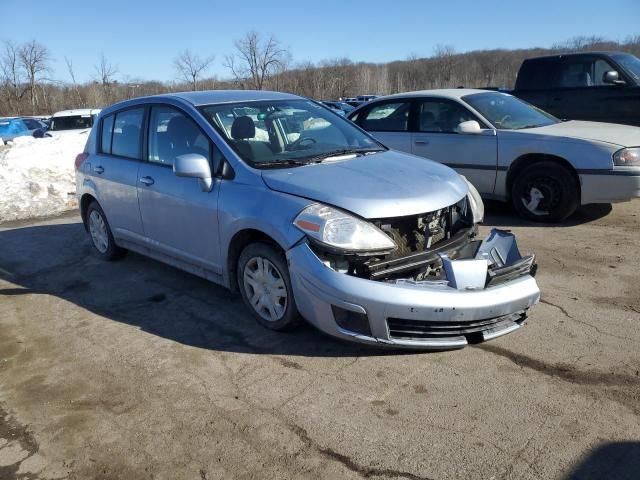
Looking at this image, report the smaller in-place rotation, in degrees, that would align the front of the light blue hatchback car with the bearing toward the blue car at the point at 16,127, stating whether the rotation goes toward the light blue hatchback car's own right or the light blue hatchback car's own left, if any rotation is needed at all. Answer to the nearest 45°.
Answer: approximately 180°

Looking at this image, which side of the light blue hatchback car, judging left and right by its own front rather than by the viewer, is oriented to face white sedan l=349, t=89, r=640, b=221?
left

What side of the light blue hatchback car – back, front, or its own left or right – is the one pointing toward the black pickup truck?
left

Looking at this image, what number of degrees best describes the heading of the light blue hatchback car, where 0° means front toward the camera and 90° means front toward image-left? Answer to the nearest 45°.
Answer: approximately 315°
